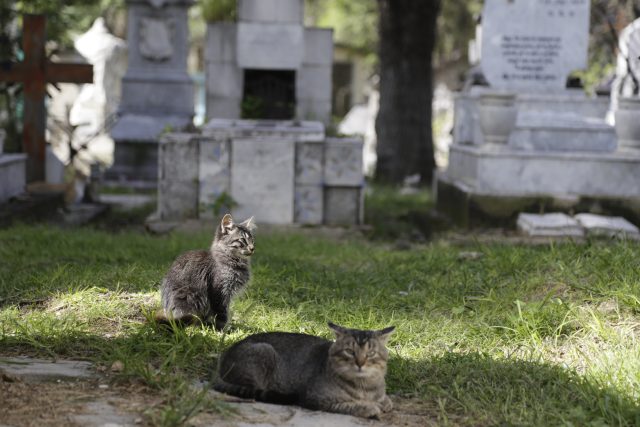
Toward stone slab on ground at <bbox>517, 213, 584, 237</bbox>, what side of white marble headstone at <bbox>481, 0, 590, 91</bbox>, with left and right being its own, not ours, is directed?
front

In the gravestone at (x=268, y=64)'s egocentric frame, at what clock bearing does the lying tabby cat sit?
The lying tabby cat is roughly at 12 o'clock from the gravestone.

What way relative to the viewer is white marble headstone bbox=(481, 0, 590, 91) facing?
toward the camera

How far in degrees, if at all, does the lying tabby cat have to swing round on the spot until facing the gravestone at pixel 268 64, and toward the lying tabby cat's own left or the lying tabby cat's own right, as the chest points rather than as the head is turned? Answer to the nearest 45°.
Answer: approximately 135° to the lying tabby cat's own left

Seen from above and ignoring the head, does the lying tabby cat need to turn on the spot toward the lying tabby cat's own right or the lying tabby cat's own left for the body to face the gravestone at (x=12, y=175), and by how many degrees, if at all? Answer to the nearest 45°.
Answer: approximately 180°

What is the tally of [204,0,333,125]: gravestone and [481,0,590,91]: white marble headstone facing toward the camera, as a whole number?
2

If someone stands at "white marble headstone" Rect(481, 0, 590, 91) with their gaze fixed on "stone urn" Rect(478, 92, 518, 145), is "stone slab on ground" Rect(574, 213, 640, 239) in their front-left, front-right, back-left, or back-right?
front-left

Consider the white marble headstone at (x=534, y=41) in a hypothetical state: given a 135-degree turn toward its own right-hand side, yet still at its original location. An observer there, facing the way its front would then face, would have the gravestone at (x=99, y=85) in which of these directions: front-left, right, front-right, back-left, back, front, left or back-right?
front

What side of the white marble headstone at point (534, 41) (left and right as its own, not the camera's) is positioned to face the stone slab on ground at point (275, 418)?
front

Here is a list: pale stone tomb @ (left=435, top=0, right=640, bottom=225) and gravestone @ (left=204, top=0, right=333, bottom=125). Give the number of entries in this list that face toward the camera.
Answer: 2

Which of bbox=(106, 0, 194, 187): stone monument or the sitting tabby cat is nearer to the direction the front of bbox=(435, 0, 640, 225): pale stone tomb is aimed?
the sitting tabby cat

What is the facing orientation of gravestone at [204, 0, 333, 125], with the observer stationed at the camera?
facing the viewer

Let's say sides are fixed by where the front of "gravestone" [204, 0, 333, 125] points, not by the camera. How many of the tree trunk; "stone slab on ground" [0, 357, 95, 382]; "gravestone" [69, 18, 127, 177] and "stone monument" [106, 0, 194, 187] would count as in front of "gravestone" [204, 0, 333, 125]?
1

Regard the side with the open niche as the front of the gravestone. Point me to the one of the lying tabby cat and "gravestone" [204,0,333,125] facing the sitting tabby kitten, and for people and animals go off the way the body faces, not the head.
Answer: the gravestone

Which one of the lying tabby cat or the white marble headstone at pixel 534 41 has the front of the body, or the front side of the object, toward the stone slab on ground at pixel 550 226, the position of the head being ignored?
the white marble headstone

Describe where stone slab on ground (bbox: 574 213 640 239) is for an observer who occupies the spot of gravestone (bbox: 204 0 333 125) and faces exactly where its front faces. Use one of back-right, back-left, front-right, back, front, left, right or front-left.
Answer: front-left

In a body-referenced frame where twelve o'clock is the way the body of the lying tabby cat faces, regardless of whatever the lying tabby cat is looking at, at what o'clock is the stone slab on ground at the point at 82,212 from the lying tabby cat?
The stone slab on ground is roughly at 7 o'clock from the lying tabby cat.

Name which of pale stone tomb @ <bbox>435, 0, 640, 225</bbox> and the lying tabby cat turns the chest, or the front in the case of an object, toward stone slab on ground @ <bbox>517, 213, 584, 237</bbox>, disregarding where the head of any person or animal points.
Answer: the pale stone tomb

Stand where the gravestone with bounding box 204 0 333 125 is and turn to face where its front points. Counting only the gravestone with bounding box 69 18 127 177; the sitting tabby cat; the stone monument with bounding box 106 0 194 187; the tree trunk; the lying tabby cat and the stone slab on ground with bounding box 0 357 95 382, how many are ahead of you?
3
